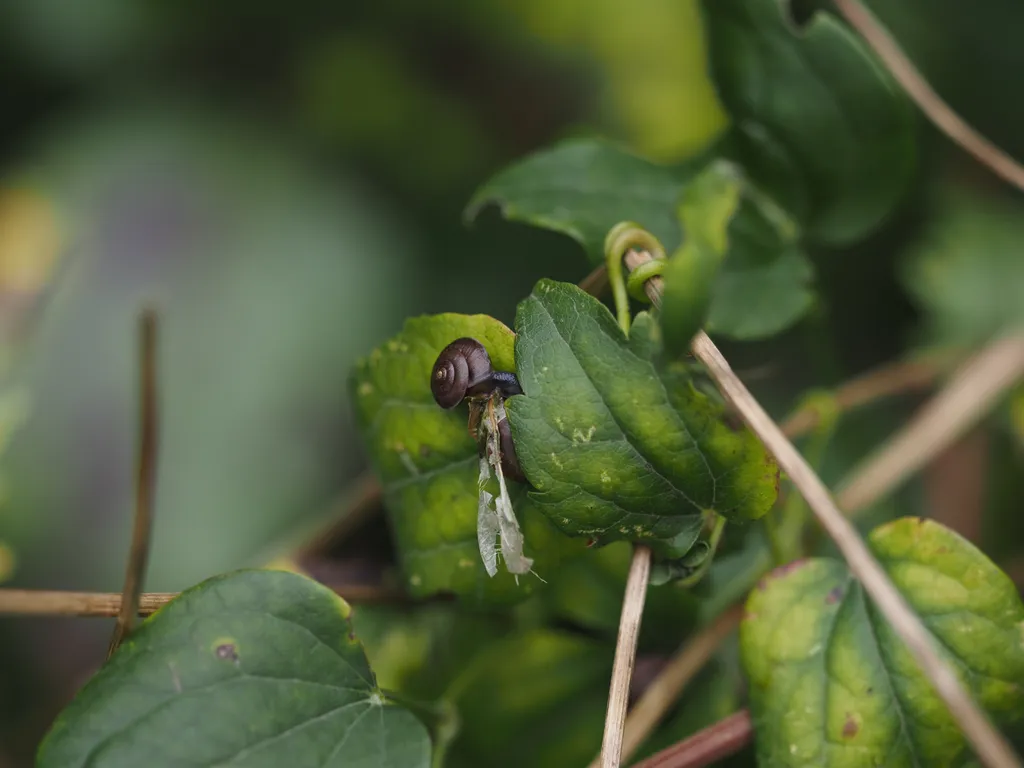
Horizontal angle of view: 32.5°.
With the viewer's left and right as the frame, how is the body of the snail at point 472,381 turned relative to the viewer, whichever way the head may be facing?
facing to the right of the viewer
